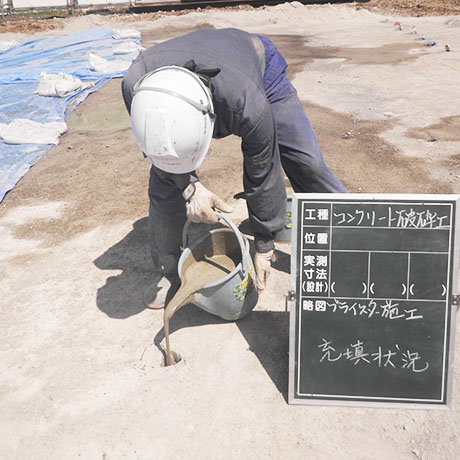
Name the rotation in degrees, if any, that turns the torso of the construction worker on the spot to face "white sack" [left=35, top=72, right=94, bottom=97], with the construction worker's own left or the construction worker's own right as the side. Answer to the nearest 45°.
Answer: approximately 90° to the construction worker's own right

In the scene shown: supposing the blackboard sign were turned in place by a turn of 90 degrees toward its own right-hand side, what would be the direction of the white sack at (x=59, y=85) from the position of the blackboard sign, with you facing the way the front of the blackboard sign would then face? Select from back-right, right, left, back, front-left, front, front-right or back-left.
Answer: front-right

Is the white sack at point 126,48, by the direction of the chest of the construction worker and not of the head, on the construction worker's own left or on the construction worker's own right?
on the construction worker's own right

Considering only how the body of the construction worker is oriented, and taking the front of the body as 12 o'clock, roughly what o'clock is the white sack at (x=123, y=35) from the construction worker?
The white sack is roughly at 4 o'clock from the construction worker.

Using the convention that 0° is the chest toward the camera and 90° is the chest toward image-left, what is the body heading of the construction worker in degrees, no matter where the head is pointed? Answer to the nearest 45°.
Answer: approximately 45°

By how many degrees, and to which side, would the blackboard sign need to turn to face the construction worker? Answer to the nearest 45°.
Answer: approximately 135° to its right

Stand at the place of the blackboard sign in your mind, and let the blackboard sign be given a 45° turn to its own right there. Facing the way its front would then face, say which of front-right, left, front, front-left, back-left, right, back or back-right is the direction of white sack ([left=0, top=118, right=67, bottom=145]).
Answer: right

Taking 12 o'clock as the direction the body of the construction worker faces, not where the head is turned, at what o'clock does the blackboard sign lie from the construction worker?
The blackboard sign is roughly at 9 o'clock from the construction worker.

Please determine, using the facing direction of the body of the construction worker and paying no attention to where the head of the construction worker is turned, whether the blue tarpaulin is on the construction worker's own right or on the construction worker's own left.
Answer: on the construction worker's own right

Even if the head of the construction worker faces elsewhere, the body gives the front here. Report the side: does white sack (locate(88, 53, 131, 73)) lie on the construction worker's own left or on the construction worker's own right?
on the construction worker's own right
